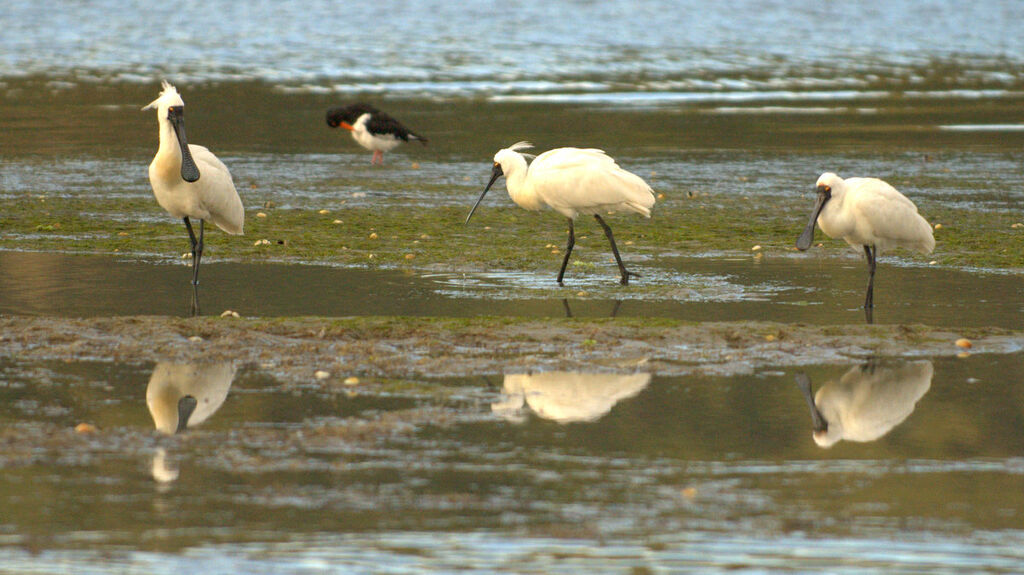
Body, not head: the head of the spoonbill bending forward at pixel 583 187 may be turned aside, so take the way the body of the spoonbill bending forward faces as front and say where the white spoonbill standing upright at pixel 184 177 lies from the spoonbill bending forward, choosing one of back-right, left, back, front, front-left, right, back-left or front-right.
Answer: front

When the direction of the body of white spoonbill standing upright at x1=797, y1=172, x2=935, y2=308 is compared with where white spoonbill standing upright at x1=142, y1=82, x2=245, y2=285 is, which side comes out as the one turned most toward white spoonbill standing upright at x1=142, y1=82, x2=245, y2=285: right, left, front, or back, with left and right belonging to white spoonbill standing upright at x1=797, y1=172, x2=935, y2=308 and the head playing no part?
front

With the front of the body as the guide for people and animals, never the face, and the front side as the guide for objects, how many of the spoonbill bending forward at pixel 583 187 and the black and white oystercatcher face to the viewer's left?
2

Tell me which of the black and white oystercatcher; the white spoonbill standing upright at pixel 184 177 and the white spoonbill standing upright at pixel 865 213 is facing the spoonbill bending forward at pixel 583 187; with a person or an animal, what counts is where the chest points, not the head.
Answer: the white spoonbill standing upright at pixel 865 213

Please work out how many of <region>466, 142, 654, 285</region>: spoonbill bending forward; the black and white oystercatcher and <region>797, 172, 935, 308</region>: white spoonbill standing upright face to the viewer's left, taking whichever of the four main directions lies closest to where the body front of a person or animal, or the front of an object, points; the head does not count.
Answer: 3

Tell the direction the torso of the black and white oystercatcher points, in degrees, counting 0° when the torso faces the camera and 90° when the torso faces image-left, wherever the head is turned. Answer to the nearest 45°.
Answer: approximately 90°

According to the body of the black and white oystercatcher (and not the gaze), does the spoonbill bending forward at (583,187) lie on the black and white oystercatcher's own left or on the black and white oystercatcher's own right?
on the black and white oystercatcher's own left

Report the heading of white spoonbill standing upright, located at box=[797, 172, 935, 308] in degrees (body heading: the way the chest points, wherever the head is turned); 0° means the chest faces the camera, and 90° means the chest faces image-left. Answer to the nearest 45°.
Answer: approximately 90°

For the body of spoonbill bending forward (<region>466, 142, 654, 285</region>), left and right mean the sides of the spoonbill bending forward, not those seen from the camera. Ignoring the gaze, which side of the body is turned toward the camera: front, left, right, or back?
left

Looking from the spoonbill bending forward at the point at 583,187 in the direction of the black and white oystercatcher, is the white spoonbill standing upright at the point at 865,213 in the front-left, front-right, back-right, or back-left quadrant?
back-right

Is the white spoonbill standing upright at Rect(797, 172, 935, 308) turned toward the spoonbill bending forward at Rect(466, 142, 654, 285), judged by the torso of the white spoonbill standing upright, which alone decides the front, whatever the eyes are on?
yes

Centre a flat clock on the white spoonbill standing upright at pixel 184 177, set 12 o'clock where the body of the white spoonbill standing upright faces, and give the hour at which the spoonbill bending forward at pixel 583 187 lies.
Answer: The spoonbill bending forward is roughly at 8 o'clock from the white spoonbill standing upright.

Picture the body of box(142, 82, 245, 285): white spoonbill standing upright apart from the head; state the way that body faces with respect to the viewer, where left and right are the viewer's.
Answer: facing the viewer and to the left of the viewer
